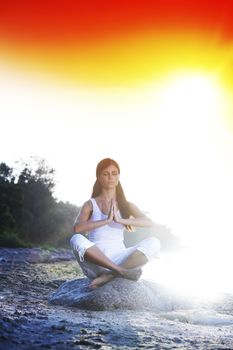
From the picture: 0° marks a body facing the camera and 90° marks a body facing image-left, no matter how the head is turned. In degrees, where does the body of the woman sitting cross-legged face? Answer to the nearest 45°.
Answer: approximately 0°
